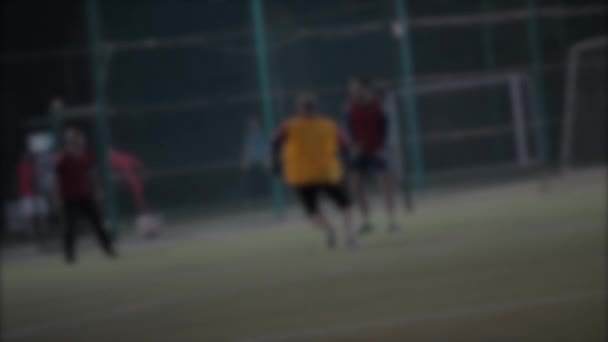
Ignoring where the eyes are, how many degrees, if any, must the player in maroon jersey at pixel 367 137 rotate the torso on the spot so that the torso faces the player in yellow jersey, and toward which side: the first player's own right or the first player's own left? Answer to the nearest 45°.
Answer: approximately 45° to the first player's own right

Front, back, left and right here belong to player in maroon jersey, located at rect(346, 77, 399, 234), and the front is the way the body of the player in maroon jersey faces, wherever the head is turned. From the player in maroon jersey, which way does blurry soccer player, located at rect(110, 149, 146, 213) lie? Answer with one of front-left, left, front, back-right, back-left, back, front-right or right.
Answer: back-right

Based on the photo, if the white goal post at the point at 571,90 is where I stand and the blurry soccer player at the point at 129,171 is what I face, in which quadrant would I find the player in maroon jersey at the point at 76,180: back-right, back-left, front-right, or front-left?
front-left

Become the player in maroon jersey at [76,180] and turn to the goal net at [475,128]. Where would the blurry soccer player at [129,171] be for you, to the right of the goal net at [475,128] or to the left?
left

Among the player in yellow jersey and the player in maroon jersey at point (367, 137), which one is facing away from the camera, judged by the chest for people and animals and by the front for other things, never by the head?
the player in yellow jersey

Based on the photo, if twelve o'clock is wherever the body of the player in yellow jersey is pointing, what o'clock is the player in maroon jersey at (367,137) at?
The player in maroon jersey is roughly at 1 o'clock from the player in yellow jersey.

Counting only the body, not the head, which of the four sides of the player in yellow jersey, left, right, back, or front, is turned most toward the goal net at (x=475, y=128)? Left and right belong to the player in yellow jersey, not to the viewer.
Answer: front

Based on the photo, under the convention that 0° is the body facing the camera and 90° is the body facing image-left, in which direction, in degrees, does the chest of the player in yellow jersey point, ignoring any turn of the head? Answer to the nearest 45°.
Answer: approximately 180°

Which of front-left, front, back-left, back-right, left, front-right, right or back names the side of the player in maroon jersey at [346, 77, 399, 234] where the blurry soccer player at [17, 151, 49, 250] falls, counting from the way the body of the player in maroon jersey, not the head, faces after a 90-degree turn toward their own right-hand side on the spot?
front-right

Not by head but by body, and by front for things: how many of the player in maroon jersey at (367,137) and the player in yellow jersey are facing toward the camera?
1

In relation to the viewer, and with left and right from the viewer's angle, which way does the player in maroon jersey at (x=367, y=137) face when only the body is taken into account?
facing the viewer

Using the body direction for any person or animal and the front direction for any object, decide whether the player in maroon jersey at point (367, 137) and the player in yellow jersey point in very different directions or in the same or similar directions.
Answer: very different directions

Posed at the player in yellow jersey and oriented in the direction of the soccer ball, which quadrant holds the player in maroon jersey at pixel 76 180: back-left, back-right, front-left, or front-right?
front-left
